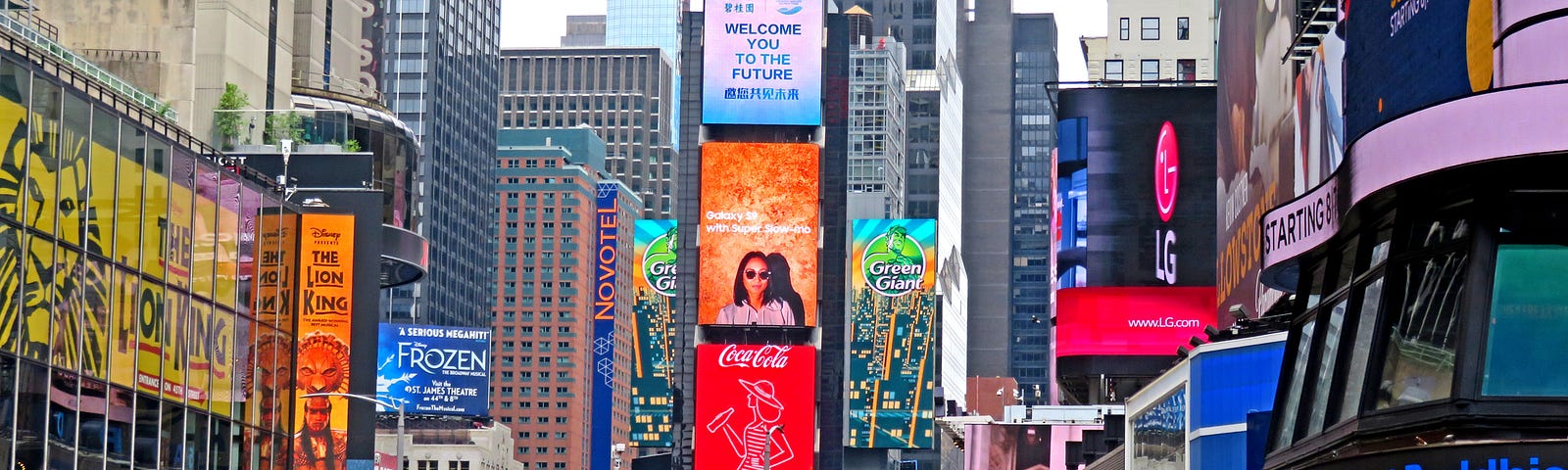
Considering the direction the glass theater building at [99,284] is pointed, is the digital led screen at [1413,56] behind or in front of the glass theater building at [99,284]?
in front

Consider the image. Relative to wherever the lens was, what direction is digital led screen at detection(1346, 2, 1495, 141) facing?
facing the viewer and to the left of the viewer

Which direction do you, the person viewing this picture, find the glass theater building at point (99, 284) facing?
facing the viewer and to the right of the viewer

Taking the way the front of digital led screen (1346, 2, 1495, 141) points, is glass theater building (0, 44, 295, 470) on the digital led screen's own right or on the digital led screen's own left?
on the digital led screen's own right

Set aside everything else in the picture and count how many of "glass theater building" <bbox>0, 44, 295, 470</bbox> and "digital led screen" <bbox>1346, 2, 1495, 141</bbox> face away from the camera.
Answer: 0
